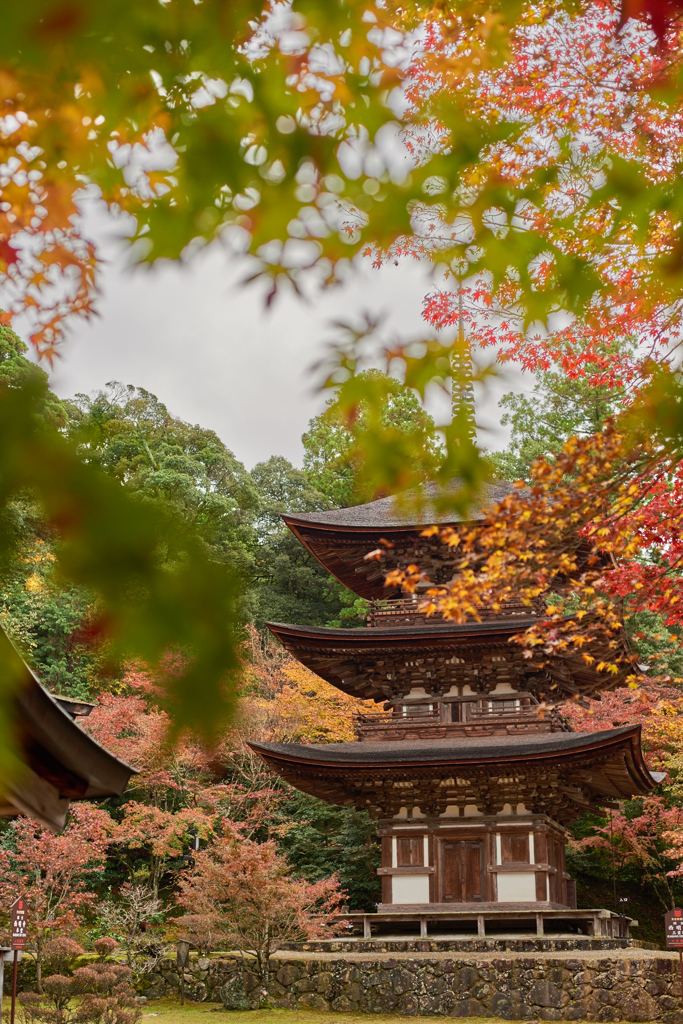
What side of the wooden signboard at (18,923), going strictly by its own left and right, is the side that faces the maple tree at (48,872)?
back

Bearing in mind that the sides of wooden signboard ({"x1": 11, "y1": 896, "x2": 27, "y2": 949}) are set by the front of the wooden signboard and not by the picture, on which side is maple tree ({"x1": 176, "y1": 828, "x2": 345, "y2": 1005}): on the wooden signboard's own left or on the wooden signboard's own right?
on the wooden signboard's own left

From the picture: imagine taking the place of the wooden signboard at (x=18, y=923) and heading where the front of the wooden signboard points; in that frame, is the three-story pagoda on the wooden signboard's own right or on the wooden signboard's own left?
on the wooden signboard's own left

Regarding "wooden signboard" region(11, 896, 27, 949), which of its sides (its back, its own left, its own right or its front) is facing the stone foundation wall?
left

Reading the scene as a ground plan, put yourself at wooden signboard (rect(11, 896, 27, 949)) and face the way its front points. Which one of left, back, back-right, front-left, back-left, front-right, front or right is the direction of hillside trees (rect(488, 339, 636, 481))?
back-left

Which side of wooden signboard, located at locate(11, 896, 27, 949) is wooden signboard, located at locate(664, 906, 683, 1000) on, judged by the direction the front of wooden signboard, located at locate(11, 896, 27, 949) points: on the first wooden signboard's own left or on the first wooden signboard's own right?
on the first wooden signboard's own left

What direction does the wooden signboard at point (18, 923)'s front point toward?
toward the camera
